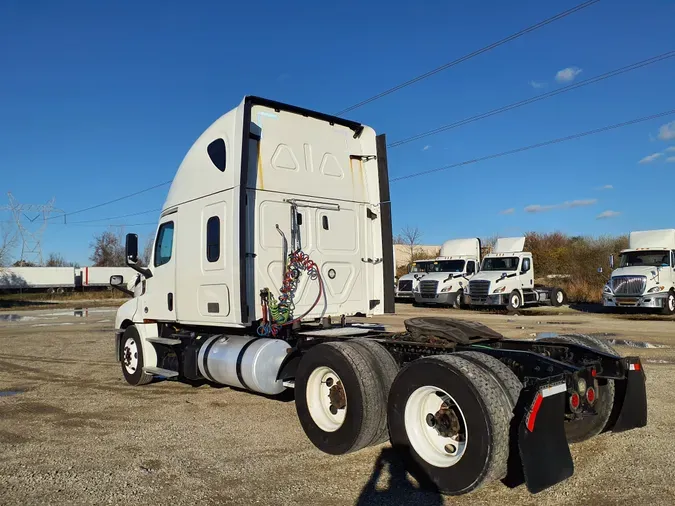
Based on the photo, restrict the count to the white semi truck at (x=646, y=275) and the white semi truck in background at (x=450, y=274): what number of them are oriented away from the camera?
0

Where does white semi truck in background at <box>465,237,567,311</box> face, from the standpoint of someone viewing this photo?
facing the viewer and to the left of the viewer

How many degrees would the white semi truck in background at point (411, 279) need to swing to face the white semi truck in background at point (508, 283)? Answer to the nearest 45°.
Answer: approximately 90° to its left

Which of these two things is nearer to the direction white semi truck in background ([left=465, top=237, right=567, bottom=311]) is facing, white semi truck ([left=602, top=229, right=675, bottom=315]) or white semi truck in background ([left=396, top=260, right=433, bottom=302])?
the white semi truck in background

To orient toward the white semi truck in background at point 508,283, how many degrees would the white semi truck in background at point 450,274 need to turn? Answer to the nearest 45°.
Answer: approximately 135° to its left

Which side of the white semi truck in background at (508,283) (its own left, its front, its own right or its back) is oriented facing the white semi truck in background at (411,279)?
right

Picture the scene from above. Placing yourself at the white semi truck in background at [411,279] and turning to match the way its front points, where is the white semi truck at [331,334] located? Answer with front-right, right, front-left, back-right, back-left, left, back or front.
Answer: front-left

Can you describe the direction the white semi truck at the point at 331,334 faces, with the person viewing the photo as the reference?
facing away from the viewer and to the left of the viewer

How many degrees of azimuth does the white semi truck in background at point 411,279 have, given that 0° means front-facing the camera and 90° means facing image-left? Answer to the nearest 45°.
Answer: approximately 45°

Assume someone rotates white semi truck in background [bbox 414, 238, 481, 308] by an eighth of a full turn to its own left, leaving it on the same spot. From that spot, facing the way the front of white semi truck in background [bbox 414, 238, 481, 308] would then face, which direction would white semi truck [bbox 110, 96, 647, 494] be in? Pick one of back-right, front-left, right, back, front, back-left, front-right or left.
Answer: front
